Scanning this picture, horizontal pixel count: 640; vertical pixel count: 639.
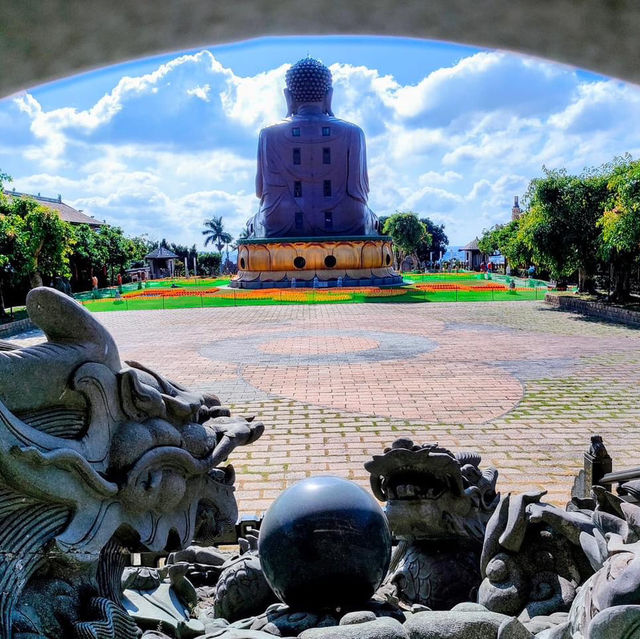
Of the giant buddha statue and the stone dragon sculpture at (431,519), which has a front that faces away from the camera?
the giant buddha statue

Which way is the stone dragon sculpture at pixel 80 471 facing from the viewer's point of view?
to the viewer's right

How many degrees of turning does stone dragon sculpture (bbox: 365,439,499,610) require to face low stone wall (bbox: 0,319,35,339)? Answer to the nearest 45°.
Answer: approximately 90° to its right

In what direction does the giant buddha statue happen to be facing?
away from the camera

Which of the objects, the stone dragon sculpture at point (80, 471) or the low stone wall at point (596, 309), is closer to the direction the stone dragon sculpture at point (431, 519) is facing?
the stone dragon sculpture

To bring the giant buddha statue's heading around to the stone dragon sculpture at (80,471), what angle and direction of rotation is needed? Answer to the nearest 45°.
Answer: approximately 180°

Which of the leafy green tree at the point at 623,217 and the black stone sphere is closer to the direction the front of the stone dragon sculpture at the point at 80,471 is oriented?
the black stone sphere

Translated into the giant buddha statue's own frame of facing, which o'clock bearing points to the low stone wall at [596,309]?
The low stone wall is roughly at 5 o'clock from the giant buddha statue.

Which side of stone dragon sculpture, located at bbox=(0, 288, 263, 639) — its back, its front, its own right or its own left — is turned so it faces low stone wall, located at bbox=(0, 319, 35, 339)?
left

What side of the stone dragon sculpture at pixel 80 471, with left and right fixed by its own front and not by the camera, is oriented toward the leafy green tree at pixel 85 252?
left

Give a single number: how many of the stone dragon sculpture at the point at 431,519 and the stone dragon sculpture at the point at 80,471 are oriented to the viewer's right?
1

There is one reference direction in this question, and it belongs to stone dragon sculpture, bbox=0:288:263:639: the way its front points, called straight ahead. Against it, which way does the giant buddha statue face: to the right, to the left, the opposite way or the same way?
to the left
